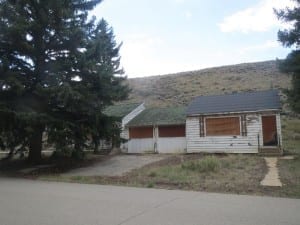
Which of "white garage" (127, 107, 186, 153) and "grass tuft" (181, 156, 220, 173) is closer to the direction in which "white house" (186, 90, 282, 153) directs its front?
the grass tuft

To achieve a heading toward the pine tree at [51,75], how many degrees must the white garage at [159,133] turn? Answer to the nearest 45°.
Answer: approximately 45° to its right

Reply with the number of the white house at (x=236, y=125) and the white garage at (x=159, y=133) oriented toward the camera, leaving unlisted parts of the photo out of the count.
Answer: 2

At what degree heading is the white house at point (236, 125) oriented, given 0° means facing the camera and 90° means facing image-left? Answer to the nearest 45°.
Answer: approximately 0°

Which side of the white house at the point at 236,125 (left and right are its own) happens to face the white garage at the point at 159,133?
right

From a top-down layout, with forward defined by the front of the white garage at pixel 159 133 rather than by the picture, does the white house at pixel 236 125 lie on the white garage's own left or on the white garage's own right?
on the white garage's own left

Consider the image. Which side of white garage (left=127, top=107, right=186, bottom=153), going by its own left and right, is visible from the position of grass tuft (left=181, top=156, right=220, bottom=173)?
front
